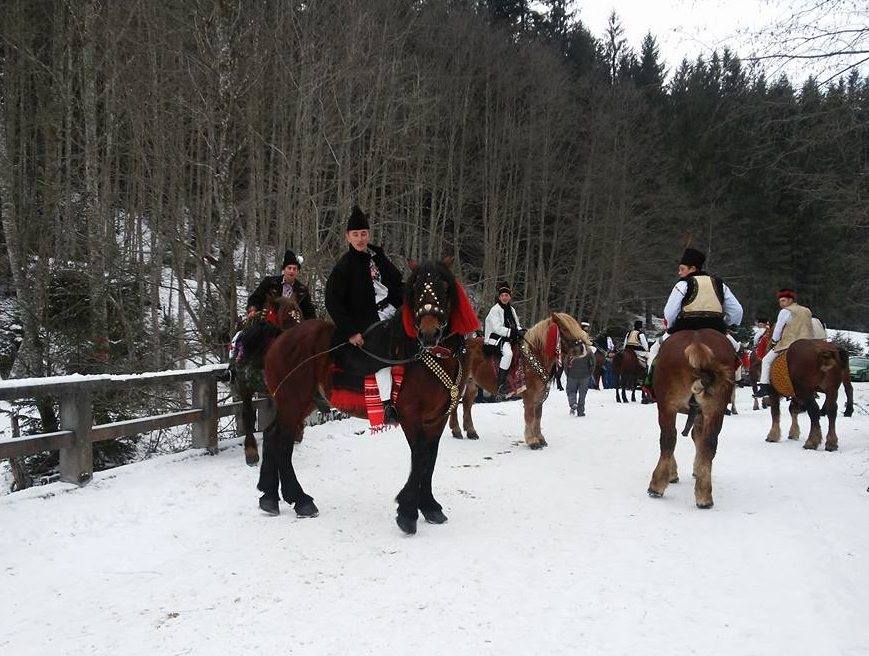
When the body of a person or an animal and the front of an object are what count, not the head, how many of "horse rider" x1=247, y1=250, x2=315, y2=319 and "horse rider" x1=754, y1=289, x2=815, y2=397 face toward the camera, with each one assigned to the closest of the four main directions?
1

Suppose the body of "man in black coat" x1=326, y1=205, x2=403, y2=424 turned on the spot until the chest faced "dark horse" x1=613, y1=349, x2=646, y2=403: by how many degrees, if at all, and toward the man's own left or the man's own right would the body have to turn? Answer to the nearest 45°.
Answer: approximately 90° to the man's own left

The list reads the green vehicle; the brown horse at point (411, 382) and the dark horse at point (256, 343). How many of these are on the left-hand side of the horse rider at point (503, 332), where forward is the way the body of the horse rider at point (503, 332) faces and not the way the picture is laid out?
1

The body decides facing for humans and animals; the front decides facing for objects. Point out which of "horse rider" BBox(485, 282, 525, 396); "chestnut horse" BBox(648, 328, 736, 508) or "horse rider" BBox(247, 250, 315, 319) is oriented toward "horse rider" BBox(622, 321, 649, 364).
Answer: the chestnut horse

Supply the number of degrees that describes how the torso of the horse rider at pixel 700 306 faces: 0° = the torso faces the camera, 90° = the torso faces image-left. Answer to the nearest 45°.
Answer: approximately 180°

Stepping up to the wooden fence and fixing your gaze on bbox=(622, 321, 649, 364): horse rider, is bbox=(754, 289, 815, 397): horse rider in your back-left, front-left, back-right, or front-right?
front-right

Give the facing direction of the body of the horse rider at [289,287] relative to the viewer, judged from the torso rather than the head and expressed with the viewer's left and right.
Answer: facing the viewer

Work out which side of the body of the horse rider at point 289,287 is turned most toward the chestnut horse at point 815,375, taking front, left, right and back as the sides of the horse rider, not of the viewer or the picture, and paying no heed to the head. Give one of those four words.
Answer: left

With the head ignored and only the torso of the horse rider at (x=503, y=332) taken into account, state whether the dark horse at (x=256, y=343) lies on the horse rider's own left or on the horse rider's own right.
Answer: on the horse rider's own right

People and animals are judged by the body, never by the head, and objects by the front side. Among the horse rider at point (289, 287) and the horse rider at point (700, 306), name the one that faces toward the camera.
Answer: the horse rider at point (289, 287)

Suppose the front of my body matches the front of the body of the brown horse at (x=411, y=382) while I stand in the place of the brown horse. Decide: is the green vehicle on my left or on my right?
on my left

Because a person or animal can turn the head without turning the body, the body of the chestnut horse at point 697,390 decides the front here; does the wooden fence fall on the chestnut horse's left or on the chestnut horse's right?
on the chestnut horse's left

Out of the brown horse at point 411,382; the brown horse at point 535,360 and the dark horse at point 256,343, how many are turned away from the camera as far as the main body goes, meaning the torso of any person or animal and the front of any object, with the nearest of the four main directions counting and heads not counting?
0
